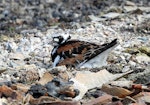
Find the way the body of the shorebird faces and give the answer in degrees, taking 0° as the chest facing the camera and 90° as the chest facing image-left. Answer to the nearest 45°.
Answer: approximately 90°

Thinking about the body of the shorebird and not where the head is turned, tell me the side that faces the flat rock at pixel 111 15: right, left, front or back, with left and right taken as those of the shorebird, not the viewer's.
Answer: right

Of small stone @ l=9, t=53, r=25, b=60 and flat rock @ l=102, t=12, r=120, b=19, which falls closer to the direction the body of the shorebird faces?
the small stone

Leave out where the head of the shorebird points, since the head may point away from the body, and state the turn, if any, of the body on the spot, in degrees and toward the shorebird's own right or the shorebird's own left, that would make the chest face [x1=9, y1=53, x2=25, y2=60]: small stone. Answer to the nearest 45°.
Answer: approximately 45° to the shorebird's own right

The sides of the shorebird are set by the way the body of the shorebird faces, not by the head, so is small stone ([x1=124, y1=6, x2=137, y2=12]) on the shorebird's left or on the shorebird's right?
on the shorebird's right

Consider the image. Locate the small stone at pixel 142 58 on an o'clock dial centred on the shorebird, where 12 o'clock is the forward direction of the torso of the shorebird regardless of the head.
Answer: The small stone is roughly at 6 o'clock from the shorebird.

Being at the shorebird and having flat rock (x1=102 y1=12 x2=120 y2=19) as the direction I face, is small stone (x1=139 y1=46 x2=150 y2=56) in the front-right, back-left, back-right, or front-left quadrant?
front-right
